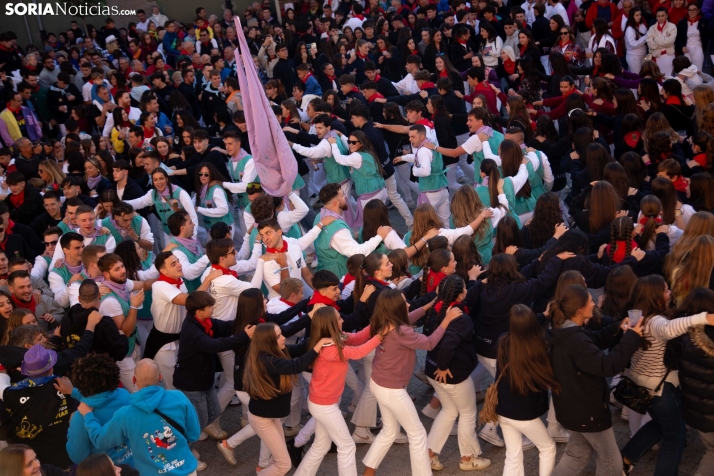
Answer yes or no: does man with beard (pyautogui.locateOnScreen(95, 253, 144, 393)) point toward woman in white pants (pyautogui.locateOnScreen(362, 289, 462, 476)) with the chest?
yes

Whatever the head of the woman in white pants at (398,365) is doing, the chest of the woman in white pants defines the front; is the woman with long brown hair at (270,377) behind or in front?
behind

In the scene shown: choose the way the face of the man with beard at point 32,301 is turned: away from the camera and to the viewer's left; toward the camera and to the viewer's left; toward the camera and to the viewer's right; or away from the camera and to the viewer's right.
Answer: toward the camera and to the viewer's right

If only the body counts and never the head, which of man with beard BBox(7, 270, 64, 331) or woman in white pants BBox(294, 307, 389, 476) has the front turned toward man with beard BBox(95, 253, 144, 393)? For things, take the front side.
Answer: man with beard BBox(7, 270, 64, 331)

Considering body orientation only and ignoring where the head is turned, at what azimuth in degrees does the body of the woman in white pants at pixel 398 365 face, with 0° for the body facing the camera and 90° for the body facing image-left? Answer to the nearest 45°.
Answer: approximately 225°

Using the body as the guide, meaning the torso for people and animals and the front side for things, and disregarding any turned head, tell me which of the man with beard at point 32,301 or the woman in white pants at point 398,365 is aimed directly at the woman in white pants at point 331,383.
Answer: the man with beard

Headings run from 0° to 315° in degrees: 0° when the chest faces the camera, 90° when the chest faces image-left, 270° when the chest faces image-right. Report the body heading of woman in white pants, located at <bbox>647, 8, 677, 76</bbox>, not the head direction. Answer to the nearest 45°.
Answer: approximately 0°

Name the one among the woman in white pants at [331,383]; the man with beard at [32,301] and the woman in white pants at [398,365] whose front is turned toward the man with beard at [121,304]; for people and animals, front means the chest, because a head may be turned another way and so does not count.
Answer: the man with beard at [32,301]
